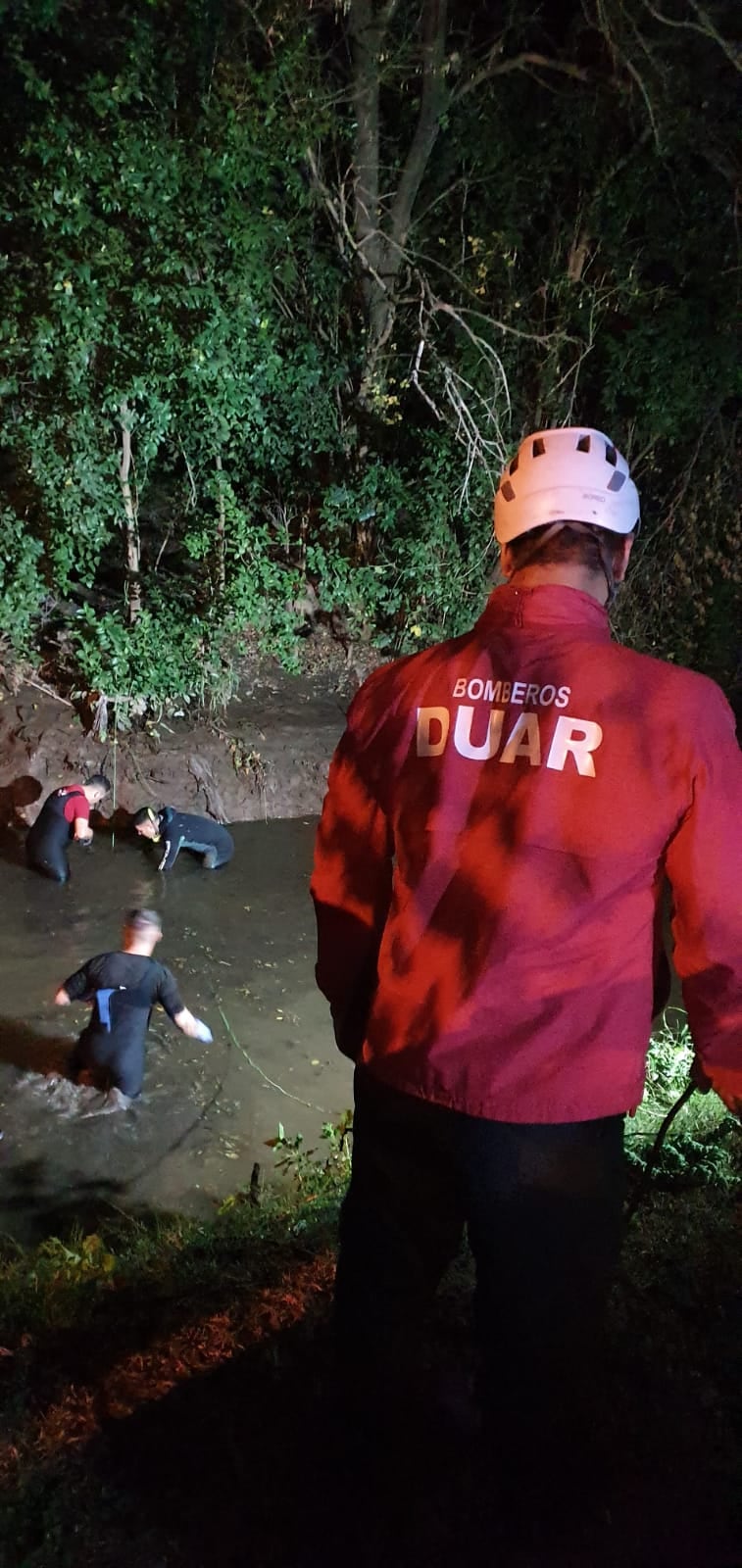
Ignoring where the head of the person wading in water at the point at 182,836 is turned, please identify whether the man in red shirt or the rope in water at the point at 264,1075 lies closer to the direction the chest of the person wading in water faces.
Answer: the man in red shirt

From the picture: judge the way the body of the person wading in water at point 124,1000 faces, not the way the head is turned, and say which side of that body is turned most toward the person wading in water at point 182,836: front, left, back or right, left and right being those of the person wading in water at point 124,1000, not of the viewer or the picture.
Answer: front

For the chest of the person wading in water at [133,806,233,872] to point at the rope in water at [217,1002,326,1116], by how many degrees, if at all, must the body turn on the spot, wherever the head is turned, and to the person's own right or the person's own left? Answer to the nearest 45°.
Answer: approximately 90° to the person's own left

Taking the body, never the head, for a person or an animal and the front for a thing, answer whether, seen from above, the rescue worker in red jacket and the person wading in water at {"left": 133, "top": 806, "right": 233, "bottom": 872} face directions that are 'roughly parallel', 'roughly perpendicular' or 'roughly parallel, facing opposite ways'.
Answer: roughly perpendicular

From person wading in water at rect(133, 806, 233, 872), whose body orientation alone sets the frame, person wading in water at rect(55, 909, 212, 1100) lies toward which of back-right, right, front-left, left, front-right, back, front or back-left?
left

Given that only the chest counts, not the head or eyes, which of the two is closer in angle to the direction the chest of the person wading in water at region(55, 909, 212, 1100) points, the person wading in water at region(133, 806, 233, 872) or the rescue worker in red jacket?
the person wading in water

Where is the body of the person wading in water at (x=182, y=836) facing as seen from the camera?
to the viewer's left

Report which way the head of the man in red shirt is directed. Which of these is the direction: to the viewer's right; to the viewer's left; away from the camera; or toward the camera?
to the viewer's right

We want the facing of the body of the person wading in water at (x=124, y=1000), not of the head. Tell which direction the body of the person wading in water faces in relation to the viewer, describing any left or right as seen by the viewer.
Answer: facing away from the viewer

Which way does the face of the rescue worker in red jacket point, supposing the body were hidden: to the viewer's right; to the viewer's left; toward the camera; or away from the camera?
away from the camera

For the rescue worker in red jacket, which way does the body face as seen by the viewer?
away from the camera

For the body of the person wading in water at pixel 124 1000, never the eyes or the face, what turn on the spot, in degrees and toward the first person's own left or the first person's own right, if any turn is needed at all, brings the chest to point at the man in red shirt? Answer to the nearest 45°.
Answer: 0° — they already face them
